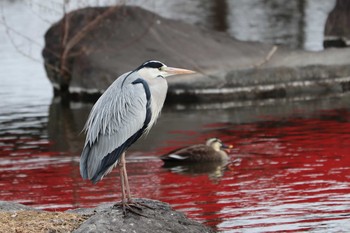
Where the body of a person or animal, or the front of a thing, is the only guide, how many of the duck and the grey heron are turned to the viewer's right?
2

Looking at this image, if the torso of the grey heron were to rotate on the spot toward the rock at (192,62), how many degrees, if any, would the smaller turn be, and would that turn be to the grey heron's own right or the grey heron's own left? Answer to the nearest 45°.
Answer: approximately 90° to the grey heron's own left

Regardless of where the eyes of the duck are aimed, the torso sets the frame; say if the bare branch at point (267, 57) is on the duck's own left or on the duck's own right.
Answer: on the duck's own left

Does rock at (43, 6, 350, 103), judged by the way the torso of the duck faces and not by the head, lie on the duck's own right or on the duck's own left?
on the duck's own left

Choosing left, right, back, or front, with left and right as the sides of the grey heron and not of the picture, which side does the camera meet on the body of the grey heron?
right

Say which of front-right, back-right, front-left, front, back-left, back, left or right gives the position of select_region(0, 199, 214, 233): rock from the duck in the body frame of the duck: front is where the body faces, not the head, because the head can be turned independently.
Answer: right

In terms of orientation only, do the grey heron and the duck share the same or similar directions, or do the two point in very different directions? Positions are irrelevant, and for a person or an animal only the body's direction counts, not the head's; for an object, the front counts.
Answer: same or similar directions

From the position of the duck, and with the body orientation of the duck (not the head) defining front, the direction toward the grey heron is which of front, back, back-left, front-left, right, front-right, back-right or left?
right

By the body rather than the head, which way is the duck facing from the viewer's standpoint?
to the viewer's right
